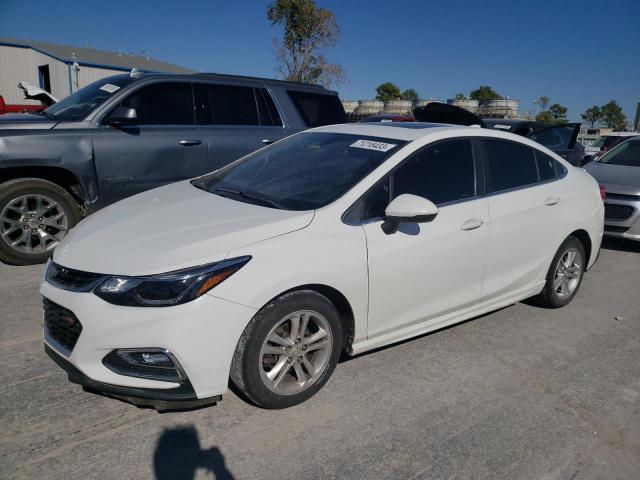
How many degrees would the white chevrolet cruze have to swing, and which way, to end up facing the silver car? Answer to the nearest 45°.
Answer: approximately 180°

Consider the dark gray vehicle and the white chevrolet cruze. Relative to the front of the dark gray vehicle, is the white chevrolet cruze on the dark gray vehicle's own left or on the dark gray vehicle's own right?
on the dark gray vehicle's own left

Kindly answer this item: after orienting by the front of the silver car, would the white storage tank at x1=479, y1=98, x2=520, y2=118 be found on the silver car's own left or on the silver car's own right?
on the silver car's own right

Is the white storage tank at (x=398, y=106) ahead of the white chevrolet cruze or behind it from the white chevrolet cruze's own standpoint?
behind

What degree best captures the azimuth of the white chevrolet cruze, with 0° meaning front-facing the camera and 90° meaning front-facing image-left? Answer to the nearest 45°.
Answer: approximately 45°

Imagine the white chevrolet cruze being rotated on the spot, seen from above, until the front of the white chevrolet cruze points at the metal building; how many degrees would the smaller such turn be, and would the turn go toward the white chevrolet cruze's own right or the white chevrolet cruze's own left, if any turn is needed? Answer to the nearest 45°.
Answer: approximately 90° to the white chevrolet cruze's own right

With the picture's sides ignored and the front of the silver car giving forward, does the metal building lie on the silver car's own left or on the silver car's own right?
on the silver car's own right

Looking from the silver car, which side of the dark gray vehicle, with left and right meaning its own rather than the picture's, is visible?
back

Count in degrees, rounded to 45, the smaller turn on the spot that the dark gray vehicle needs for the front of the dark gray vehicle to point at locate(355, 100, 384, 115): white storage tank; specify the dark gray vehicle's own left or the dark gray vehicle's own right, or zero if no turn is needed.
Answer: approximately 135° to the dark gray vehicle's own right

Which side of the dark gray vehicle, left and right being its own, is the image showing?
left

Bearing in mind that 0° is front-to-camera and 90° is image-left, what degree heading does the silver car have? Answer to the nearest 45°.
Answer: approximately 45°

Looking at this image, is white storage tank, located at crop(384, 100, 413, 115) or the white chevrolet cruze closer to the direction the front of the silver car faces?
the white chevrolet cruze

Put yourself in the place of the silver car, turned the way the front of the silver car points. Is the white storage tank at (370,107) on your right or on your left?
on your right
